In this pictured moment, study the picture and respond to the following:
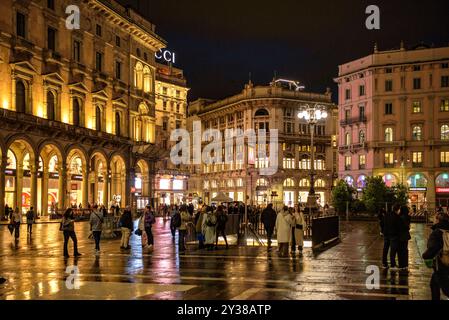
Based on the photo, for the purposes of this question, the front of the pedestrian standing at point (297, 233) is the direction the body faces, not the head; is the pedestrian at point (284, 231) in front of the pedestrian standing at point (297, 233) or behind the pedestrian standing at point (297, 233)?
in front

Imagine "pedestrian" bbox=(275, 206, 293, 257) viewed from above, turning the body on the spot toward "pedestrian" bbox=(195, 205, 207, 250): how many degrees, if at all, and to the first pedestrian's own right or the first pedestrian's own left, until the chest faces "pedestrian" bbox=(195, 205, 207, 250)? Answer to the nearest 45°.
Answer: approximately 45° to the first pedestrian's own left

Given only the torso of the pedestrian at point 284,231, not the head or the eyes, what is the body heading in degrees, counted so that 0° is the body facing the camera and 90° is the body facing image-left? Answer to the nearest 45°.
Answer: approximately 180°

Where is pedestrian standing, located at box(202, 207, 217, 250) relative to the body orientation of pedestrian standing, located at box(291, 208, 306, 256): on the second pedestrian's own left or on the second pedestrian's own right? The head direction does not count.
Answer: on the second pedestrian's own right
